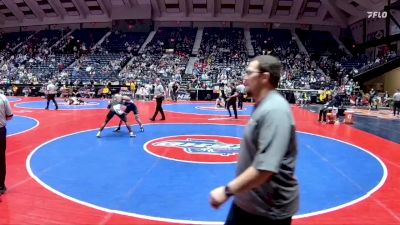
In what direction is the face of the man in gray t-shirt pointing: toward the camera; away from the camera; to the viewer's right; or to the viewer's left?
to the viewer's left

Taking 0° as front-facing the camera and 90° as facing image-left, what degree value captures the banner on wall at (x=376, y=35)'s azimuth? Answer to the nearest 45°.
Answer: approximately 45°

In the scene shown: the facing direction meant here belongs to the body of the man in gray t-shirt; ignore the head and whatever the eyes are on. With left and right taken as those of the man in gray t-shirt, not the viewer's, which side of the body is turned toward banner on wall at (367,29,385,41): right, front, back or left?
right

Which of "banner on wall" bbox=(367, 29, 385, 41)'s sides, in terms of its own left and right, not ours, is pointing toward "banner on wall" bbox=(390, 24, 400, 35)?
left

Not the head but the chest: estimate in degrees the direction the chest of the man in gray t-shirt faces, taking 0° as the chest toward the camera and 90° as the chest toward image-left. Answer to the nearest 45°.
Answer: approximately 90°

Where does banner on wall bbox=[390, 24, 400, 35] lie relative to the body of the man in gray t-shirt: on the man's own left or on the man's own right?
on the man's own right
